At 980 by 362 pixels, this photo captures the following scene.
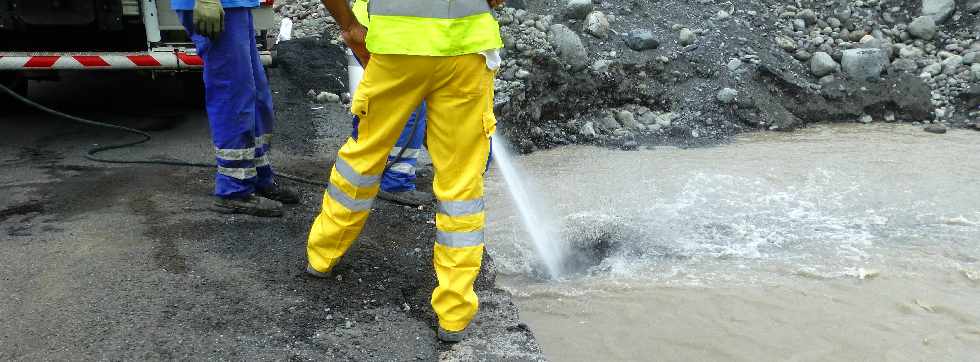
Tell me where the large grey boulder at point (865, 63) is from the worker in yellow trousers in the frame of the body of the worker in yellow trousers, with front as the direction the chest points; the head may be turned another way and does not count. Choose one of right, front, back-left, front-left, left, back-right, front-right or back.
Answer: front-right

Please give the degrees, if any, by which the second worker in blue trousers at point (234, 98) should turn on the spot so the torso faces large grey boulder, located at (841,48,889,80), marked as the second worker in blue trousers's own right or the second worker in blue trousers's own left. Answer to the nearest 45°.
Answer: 0° — they already face it

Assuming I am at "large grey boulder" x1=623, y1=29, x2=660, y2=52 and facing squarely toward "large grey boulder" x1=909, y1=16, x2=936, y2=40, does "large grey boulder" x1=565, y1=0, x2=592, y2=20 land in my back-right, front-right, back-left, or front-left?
back-left

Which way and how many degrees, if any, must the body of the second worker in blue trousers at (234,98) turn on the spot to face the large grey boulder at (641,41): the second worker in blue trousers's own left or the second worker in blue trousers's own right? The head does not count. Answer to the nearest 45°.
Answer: approximately 45° to the second worker in blue trousers's own left

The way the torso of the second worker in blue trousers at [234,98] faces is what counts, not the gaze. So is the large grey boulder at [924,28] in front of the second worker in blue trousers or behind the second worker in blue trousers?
in front

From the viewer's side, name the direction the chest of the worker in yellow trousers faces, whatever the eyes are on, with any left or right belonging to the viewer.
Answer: facing away from the viewer

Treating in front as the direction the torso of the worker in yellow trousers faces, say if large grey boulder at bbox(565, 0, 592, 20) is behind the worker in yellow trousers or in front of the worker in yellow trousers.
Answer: in front
